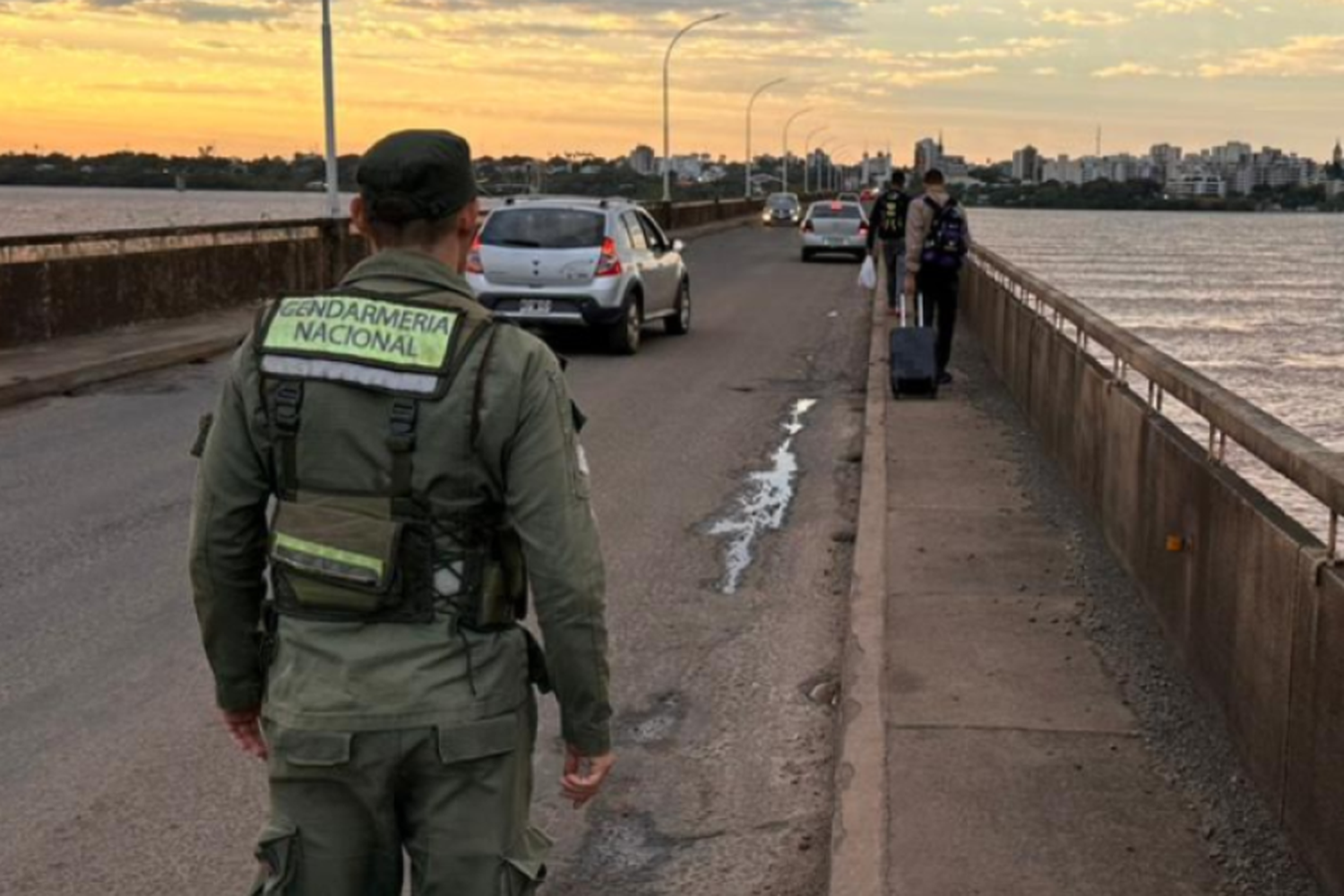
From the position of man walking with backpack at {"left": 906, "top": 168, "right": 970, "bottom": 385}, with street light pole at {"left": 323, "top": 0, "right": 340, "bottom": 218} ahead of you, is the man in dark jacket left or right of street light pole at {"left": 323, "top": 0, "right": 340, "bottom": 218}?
right

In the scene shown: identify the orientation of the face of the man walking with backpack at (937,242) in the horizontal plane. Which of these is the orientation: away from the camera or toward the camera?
away from the camera

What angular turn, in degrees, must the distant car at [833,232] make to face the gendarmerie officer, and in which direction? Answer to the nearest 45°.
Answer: approximately 180°

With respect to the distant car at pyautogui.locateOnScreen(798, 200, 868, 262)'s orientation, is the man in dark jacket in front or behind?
behind

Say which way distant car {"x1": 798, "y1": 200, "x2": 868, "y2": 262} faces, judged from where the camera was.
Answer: facing away from the viewer

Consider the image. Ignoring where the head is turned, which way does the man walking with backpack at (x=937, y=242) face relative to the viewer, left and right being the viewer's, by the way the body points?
facing away from the viewer

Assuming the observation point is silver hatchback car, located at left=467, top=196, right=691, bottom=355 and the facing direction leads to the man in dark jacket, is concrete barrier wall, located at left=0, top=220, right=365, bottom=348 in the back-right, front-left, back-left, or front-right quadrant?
back-left

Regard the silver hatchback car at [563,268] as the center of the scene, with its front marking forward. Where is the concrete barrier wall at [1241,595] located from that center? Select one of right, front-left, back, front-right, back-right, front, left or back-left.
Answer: back-right

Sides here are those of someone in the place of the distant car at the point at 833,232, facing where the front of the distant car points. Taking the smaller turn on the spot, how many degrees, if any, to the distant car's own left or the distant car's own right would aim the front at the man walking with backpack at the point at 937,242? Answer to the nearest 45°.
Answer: approximately 180°

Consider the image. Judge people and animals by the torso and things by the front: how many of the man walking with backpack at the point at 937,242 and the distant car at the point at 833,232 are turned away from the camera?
2

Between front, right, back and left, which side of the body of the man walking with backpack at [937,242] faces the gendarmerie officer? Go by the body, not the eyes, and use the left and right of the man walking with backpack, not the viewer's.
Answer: back

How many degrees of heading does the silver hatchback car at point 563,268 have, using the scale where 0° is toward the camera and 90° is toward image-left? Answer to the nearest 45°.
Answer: approximately 225°
